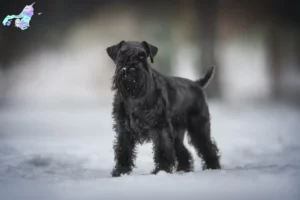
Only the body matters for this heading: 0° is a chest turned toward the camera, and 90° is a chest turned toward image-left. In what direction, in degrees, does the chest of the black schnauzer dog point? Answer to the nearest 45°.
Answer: approximately 45°
